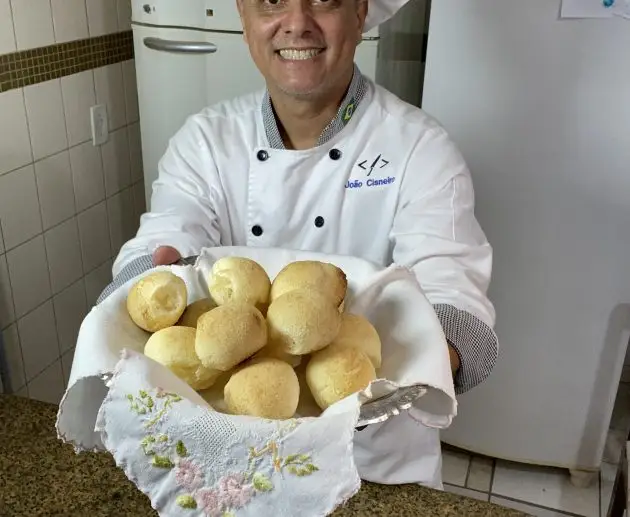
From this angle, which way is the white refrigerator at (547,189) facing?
toward the camera

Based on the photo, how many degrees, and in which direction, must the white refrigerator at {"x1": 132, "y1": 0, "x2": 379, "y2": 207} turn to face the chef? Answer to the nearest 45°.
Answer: approximately 45° to its left

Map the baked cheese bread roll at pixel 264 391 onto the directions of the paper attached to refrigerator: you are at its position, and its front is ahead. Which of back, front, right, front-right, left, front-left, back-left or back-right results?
front

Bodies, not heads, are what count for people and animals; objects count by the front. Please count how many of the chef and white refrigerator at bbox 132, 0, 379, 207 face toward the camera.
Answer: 2

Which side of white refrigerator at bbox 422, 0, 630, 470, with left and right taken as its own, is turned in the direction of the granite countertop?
front

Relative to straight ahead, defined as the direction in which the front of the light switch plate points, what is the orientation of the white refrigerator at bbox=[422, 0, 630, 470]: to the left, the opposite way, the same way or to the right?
to the right

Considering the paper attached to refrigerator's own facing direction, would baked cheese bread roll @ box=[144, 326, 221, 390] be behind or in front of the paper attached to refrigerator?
in front

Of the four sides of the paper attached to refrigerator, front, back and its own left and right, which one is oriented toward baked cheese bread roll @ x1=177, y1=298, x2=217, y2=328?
front

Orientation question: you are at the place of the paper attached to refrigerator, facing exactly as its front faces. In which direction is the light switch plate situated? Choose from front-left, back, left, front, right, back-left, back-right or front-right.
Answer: right

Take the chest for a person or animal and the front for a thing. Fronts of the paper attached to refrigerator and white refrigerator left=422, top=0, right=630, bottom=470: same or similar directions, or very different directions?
same or similar directions

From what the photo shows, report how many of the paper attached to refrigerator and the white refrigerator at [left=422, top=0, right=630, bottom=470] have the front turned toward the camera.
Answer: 2

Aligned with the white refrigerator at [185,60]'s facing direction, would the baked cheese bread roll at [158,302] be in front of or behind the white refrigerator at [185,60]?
in front

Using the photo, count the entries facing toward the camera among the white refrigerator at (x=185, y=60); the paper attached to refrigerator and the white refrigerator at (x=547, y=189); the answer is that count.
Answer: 3

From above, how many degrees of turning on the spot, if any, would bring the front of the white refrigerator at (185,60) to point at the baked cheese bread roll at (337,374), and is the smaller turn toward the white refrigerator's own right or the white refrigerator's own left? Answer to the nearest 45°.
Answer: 0° — it already faces it

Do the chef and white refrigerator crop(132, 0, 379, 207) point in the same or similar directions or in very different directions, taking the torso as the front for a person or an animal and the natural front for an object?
same or similar directions

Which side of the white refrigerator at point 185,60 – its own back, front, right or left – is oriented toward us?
front
